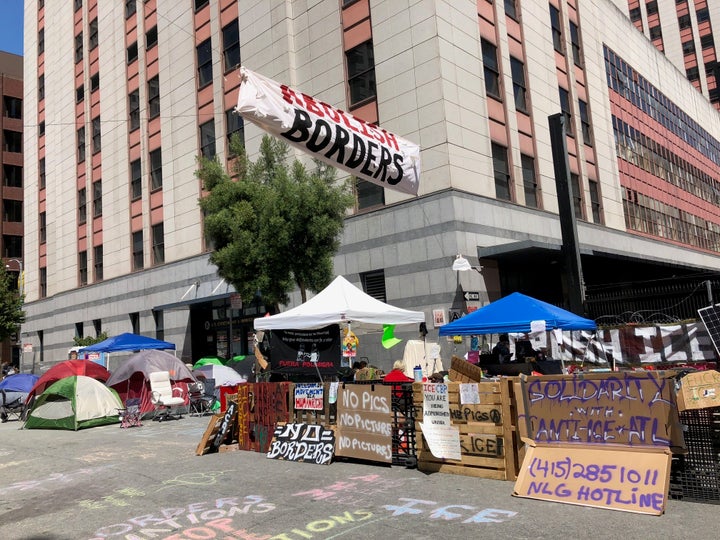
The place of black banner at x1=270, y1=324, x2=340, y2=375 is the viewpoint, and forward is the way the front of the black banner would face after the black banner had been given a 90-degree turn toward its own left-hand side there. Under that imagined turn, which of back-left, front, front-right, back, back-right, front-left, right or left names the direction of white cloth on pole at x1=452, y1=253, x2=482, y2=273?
front-left

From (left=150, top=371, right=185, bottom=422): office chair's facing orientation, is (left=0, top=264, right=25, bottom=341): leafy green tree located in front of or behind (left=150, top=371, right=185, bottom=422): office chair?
behind

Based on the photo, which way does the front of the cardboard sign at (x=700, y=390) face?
toward the camera

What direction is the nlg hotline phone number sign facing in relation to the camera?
toward the camera

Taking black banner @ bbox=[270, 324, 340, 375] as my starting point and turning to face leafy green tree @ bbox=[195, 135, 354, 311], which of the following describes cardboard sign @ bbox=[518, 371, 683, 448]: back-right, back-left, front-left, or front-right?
back-right

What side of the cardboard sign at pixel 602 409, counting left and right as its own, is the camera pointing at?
front

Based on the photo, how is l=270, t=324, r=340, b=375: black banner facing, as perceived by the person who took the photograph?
facing the viewer

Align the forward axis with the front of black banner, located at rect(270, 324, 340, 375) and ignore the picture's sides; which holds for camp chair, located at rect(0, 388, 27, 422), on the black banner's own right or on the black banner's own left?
on the black banner's own right

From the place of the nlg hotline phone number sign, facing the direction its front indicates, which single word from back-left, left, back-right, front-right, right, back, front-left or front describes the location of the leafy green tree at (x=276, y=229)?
back-right

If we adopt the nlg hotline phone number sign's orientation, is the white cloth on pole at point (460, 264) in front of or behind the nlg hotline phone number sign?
behind
